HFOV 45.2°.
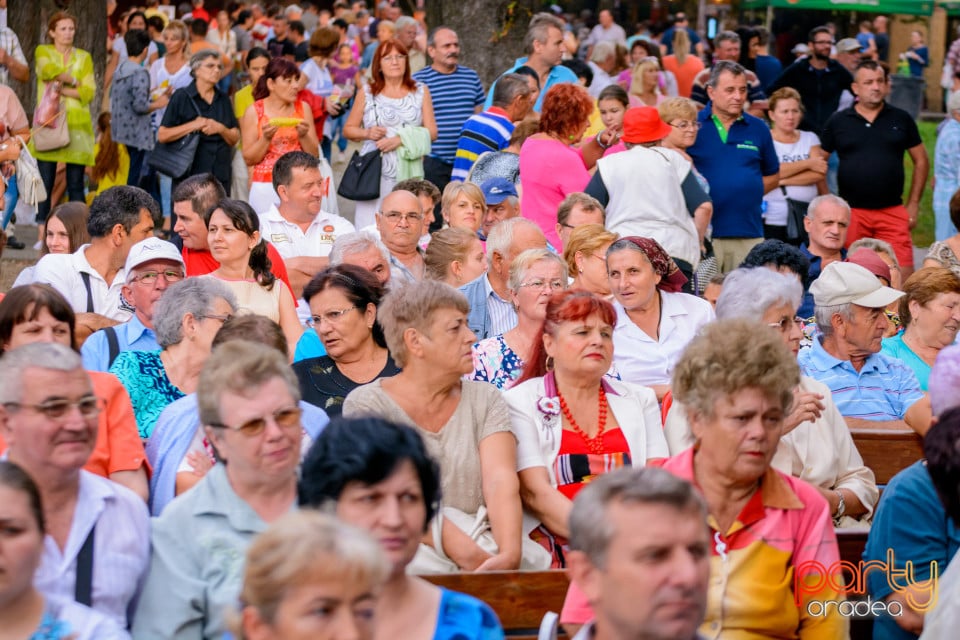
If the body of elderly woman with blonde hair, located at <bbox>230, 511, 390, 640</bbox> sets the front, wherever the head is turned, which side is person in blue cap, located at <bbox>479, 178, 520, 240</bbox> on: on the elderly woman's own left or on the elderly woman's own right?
on the elderly woman's own left

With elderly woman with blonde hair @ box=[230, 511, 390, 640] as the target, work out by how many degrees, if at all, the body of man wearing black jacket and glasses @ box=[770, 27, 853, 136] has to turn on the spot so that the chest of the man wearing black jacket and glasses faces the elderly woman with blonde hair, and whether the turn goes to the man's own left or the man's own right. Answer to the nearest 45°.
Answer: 0° — they already face them

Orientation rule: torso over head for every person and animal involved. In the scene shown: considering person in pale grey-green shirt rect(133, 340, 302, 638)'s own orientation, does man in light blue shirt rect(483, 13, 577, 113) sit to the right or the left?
on their left

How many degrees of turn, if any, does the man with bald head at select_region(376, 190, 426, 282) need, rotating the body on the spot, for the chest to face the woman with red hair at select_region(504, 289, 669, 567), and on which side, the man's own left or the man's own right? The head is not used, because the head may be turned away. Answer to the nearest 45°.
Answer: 0° — they already face them

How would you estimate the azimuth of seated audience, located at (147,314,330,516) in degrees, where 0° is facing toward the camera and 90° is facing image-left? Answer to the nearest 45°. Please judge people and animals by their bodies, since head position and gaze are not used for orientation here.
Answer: approximately 0°

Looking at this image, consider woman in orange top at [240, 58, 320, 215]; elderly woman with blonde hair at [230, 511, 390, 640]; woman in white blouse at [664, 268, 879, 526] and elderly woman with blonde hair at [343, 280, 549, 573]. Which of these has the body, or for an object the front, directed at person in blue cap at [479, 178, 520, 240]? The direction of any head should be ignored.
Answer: the woman in orange top

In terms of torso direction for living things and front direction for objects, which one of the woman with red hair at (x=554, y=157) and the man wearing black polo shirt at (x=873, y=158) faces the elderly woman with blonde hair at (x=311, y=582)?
the man wearing black polo shirt

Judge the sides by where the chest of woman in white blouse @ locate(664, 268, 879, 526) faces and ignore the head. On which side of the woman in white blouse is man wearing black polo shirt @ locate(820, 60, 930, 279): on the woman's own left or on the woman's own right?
on the woman's own left

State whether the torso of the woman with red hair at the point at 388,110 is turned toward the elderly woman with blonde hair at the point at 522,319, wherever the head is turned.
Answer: yes

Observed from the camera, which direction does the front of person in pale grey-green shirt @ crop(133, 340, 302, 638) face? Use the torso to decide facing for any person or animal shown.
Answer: facing the viewer and to the right of the viewer

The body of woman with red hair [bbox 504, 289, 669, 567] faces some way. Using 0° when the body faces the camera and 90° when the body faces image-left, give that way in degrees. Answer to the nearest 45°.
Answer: approximately 315°

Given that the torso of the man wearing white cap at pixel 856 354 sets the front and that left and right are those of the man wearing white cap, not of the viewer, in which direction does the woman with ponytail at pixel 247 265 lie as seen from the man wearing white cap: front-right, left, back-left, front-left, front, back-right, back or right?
back-right

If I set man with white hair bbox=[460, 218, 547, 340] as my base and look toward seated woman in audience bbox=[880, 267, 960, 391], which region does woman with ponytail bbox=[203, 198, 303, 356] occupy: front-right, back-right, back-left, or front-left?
back-right
